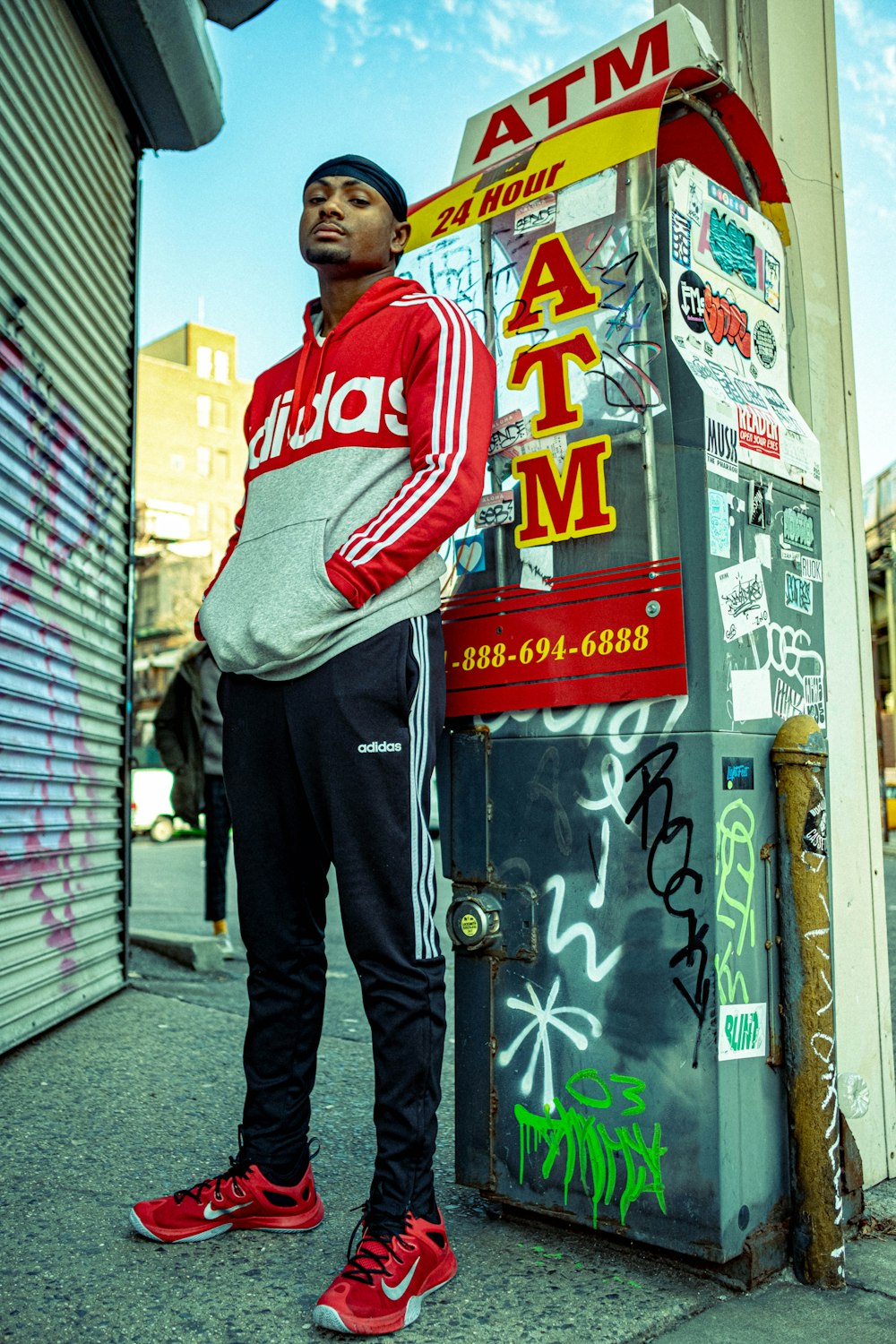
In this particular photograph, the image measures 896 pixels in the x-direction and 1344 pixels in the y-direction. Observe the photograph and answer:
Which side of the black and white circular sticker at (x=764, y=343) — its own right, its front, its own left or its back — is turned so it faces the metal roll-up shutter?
back

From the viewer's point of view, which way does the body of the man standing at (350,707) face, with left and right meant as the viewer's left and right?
facing the viewer and to the left of the viewer

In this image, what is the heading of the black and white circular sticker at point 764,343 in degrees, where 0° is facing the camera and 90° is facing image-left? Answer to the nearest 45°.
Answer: approximately 315°

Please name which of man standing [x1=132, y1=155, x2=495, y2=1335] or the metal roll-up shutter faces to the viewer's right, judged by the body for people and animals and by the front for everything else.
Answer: the metal roll-up shutter

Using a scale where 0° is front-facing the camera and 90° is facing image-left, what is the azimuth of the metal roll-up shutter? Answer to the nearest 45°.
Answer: approximately 270°

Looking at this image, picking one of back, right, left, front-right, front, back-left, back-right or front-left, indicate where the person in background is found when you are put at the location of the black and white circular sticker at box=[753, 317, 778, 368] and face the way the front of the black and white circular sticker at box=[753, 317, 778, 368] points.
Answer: back

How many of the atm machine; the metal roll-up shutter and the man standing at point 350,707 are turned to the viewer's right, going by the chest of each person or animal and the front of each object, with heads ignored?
1

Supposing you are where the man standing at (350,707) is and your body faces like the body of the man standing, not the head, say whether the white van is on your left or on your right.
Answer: on your right

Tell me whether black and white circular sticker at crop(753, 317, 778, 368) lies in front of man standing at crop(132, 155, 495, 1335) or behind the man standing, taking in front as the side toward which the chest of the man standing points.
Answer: behind

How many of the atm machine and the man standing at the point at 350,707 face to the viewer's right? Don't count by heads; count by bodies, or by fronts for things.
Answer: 0

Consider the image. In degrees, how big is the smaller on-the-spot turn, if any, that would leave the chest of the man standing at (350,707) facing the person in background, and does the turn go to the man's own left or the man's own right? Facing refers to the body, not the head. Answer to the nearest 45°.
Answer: approximately 135° to the man's own right
